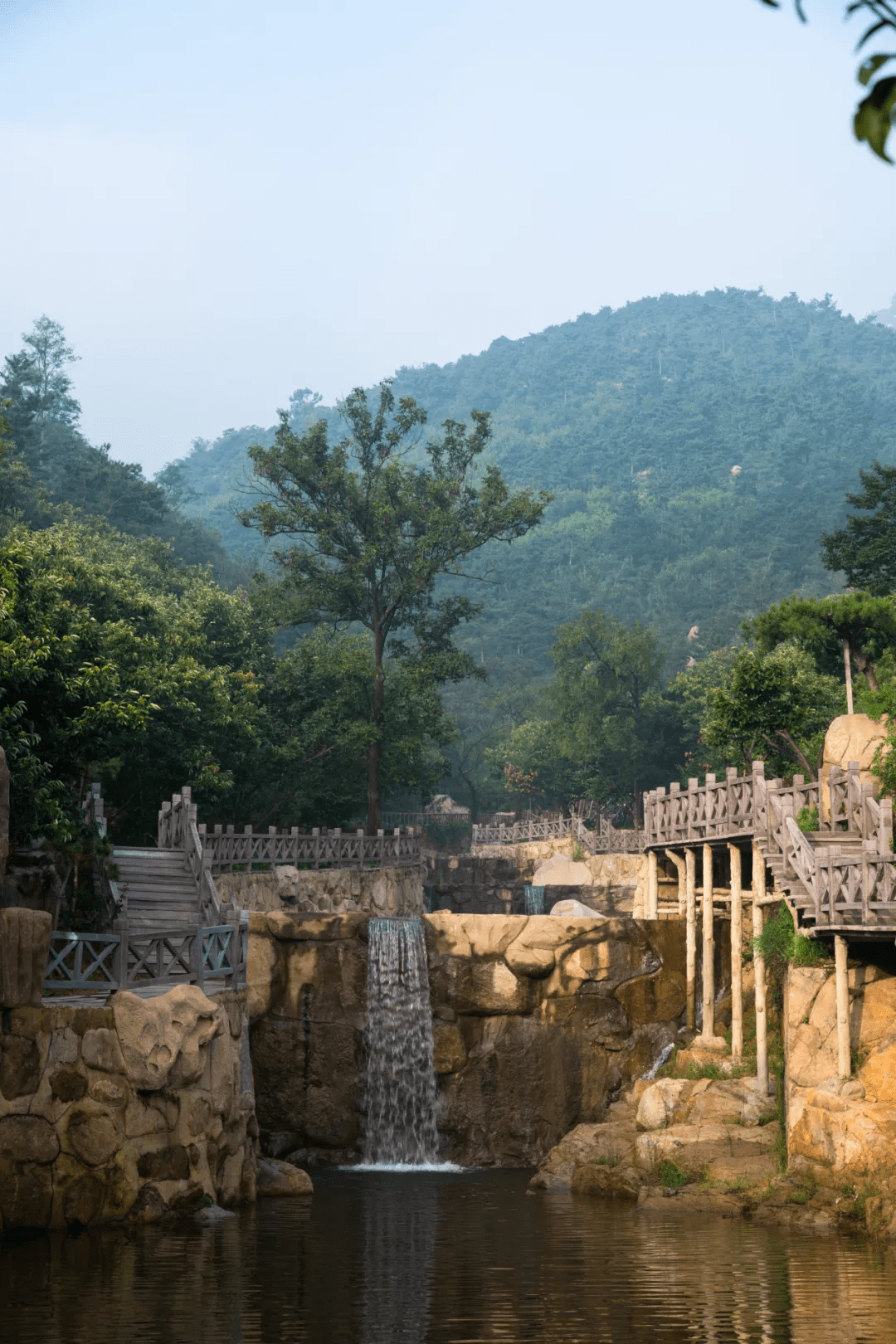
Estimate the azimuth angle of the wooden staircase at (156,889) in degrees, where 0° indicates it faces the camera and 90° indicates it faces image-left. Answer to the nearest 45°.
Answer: approximately 0°

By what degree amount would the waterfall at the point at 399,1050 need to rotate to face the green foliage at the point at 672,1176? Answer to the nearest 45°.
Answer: approximately 45° to its left

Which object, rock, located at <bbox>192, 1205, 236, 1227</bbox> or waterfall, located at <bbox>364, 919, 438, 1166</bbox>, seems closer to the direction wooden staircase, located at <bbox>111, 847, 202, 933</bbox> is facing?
the rock

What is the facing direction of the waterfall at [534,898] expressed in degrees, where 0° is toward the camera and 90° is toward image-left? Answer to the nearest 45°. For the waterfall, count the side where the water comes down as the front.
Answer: approximately 0°

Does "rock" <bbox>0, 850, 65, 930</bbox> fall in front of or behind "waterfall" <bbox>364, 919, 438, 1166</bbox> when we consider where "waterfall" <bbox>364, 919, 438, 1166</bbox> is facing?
in front

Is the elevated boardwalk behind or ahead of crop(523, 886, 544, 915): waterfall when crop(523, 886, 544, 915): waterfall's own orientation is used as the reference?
ahead

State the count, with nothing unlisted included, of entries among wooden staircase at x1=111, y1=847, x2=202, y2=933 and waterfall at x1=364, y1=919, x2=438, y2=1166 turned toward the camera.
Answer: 2
